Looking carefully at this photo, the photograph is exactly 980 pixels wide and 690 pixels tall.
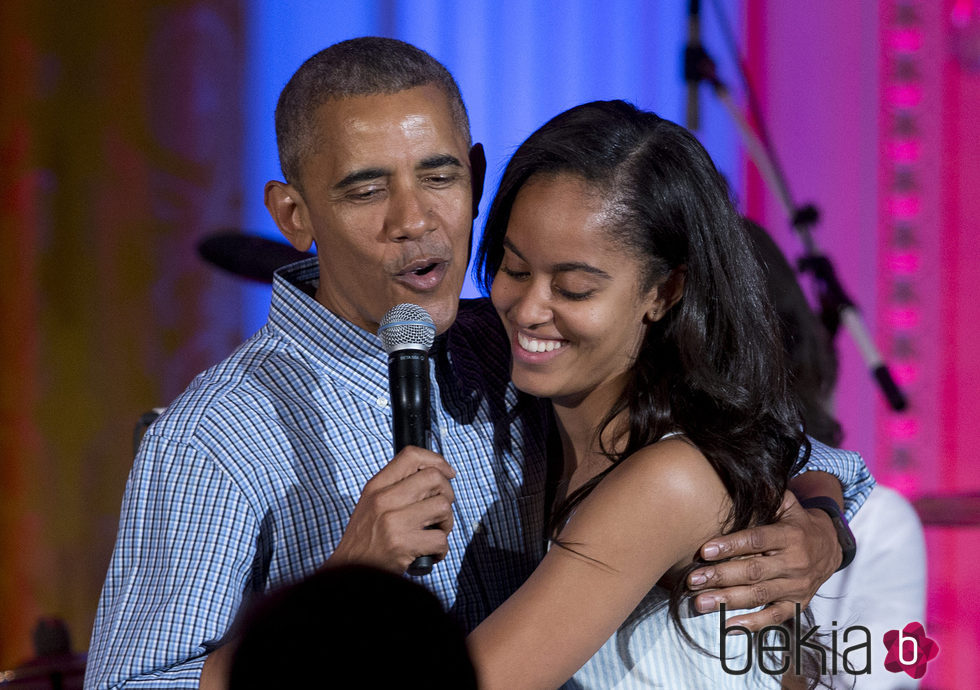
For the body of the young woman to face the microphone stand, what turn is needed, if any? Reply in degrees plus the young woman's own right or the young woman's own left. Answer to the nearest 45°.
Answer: approximately 90° to the young woman's own right

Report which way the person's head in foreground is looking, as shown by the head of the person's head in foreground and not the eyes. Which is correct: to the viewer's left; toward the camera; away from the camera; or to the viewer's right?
away from the camera

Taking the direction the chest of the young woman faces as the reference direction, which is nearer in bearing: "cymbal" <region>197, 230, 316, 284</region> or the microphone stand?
the cymbal

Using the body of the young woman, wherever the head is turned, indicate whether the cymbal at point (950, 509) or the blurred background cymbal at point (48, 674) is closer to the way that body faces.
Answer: the blurred background cymbal

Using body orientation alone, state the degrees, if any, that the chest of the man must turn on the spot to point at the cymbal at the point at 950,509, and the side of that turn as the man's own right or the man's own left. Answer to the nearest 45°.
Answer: approximately 90° to the man's own left

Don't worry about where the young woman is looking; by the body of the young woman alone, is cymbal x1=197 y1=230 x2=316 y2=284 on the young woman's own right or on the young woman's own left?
on the young woman's own right

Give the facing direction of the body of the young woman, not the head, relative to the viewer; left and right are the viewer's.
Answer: facing to the left of the viewer

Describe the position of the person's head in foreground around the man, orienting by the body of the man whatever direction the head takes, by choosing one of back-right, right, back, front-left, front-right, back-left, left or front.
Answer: front-right
